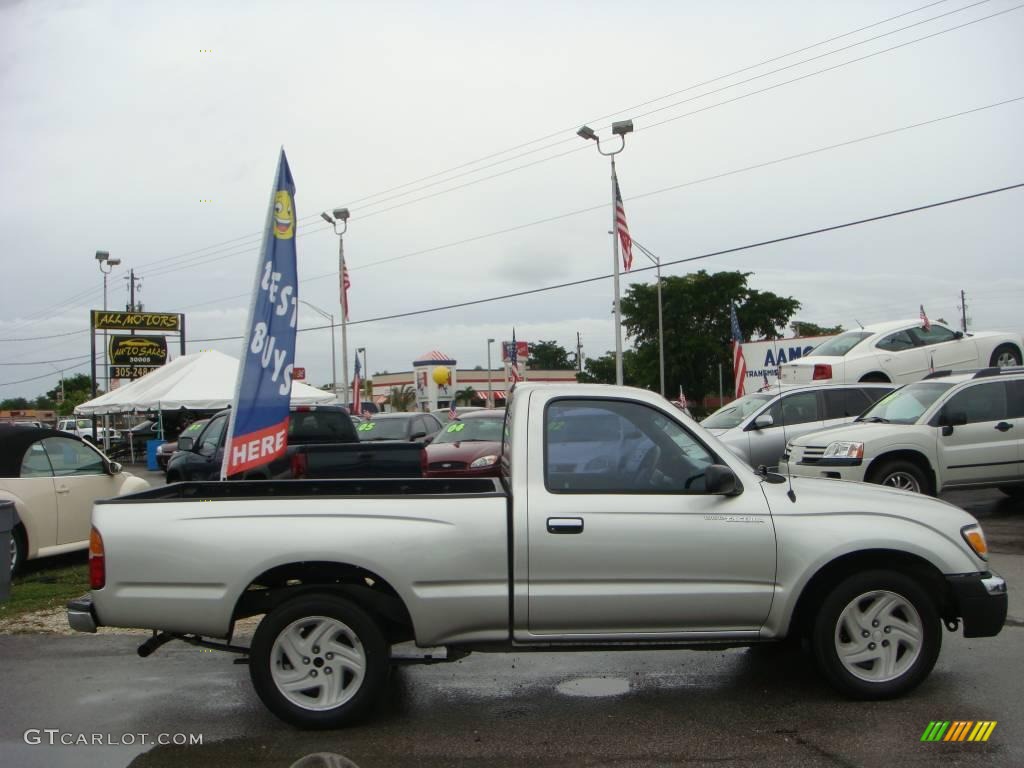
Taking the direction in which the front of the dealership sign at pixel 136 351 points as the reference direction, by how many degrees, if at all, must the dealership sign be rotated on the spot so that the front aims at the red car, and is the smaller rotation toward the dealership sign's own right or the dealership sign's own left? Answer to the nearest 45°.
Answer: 0° — it already faces it

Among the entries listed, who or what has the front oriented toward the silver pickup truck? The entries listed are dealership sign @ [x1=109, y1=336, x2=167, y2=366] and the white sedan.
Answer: the dealership sign

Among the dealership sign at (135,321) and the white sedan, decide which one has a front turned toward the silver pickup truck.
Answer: the dealership sign

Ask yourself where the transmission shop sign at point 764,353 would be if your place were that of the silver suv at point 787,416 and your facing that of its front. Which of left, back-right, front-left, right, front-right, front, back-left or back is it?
back-right

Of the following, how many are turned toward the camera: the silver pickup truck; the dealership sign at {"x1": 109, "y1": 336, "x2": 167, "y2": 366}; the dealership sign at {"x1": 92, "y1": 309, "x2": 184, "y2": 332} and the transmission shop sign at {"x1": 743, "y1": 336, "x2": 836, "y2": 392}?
3

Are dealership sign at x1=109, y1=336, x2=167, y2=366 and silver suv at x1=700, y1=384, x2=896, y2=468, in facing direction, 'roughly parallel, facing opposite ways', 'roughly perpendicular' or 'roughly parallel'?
roughly perpendicular

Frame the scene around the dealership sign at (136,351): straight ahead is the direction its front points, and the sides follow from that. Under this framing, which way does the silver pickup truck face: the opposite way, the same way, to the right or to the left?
to the left

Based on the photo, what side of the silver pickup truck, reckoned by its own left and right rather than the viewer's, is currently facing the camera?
right

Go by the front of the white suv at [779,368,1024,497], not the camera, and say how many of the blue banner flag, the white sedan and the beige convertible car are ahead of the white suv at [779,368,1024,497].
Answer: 2

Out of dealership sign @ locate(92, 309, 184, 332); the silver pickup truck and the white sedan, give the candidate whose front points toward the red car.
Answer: the dealership sign

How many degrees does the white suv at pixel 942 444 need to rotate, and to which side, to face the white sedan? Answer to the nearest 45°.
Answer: approximately 135° to its right

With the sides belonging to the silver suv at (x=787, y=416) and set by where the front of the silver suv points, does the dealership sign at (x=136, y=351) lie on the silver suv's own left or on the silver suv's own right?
on the silver suv's own right

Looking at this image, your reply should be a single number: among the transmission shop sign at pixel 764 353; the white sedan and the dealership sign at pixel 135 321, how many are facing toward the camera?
2

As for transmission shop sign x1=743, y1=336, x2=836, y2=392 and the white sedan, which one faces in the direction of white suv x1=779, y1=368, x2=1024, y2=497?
the transmission shop sign

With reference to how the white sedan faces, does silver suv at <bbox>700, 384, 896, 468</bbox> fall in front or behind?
behind

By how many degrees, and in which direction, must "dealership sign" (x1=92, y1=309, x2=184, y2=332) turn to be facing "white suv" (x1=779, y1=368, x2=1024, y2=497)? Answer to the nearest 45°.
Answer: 0° — it already faces it
